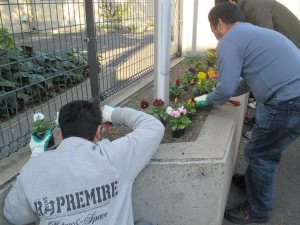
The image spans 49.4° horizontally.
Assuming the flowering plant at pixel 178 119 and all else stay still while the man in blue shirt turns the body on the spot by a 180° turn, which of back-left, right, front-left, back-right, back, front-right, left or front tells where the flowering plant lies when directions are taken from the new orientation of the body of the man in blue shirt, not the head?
back

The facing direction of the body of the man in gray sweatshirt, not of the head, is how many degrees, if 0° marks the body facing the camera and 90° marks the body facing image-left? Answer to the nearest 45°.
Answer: approximately 180°

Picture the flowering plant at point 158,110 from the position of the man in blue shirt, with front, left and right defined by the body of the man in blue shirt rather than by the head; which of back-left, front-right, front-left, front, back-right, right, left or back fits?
front

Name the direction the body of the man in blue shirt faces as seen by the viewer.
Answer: to the viewer's left

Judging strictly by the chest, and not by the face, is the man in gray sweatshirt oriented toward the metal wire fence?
yes

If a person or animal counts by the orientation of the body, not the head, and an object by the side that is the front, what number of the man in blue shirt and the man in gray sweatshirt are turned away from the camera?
1

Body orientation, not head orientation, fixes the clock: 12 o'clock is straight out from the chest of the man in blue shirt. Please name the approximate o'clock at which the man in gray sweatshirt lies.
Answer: The man in gray sweatshirt is roughly at 10 o'clock from the man in blue shirt.

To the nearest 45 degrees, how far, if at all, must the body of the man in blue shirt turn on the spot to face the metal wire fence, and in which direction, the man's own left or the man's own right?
0° — they already face it

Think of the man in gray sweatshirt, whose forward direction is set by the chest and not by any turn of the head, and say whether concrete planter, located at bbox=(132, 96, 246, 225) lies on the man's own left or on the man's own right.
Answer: on the man's own right

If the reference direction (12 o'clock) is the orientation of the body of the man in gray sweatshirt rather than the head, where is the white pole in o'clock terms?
The white pole is roughly at 1 o'clock from the man in gray sweatshirt.
